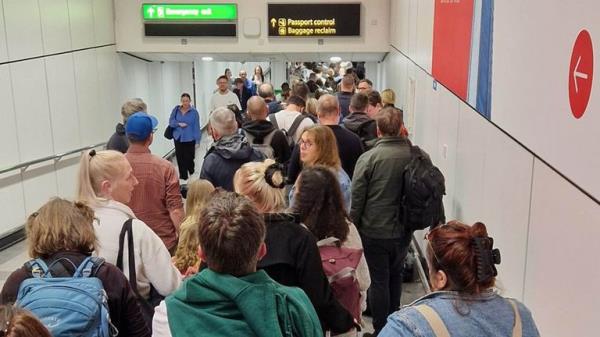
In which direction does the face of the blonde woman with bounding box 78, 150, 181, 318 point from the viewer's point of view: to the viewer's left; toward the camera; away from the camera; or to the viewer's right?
to the viewer's right

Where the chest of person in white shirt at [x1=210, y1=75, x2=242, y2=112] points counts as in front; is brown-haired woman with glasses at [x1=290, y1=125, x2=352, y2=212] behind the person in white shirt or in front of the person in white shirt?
in front

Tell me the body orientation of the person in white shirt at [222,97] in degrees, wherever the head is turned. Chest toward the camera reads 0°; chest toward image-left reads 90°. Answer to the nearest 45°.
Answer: approximately 0°

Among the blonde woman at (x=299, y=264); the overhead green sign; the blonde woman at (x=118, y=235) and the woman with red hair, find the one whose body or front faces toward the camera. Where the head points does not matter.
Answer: the overhead green sign

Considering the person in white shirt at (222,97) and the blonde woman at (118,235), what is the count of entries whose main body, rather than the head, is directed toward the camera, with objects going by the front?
1

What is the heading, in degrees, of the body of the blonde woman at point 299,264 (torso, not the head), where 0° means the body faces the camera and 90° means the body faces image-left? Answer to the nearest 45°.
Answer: approximately 135°

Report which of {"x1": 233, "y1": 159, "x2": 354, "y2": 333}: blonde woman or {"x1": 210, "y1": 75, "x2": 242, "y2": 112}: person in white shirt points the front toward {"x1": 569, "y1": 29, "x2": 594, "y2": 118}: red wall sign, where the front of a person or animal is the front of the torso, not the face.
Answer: the person in white shirt

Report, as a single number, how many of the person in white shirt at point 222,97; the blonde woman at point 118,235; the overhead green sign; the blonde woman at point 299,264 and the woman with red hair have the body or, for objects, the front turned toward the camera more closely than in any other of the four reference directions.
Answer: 2

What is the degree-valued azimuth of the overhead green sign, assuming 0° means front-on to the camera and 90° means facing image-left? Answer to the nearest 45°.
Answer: approximately 0°

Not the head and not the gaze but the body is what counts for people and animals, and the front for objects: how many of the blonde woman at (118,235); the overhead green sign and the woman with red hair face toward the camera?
1

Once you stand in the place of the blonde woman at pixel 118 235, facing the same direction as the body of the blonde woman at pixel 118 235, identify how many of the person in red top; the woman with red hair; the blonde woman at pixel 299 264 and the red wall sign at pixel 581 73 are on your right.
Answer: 3

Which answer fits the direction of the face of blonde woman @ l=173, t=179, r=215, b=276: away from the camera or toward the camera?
away from the camera

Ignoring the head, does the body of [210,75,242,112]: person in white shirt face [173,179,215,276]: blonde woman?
yes

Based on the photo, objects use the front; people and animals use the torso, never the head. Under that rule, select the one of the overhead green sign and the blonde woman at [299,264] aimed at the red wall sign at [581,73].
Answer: the overhead green sign

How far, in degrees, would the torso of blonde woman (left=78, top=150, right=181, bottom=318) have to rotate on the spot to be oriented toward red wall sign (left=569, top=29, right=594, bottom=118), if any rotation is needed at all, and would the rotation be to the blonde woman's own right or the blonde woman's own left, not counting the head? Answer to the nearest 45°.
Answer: approximately 90° to the blonde woman's own right

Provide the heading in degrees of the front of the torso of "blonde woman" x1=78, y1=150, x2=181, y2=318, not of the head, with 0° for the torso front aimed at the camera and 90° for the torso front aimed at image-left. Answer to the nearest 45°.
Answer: approximately 225°

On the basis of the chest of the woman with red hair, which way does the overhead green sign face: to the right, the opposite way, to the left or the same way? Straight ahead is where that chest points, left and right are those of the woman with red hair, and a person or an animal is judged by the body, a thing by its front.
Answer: the opposite way
